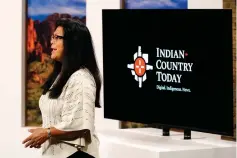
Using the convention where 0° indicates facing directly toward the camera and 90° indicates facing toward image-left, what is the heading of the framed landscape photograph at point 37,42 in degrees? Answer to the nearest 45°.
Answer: approximately 0°

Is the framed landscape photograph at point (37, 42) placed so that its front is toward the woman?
yes

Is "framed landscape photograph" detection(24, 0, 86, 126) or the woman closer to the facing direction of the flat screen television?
the woman
